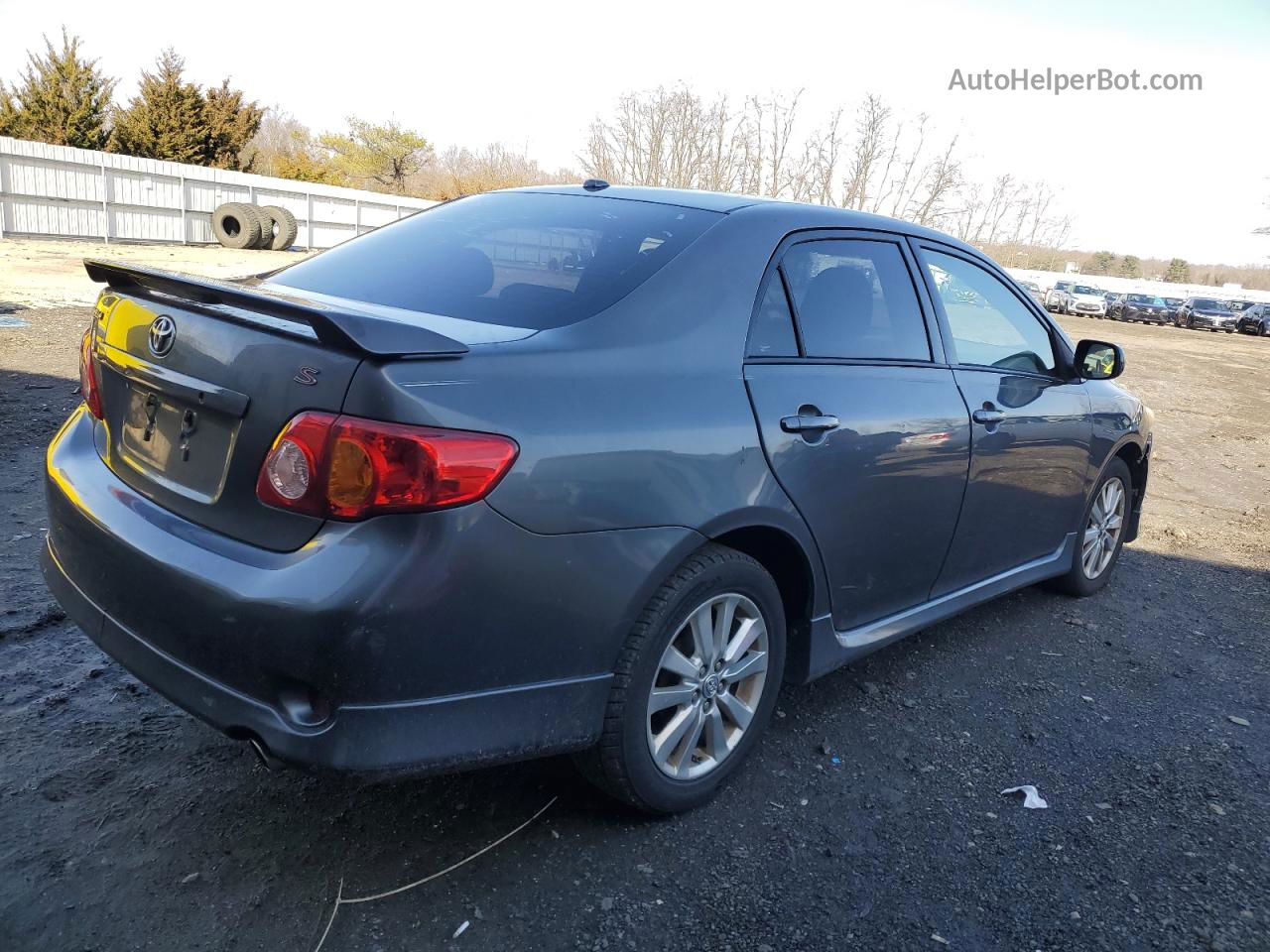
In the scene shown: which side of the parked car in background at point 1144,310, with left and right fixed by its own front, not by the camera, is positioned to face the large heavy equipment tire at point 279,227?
right

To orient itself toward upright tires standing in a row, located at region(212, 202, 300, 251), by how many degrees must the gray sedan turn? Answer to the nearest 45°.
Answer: approximately 45° to its left

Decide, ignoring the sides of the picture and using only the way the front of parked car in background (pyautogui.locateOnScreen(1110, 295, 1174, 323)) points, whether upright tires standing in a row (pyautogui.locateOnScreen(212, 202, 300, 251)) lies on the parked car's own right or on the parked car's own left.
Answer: on the parked car's own right

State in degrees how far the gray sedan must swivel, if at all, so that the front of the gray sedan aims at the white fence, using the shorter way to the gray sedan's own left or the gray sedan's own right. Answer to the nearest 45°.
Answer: approximately 90° to the gray sedan's own left

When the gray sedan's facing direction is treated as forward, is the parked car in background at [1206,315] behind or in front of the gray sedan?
in front

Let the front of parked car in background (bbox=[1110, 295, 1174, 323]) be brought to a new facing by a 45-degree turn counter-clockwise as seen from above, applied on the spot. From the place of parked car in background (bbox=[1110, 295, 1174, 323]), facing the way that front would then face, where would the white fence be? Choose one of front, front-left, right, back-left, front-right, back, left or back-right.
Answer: back-right

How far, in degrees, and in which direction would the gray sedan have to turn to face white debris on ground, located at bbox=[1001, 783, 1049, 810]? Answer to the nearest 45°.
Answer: approximately 45° to its right

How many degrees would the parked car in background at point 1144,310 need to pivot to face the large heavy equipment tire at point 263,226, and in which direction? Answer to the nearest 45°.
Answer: approximately 90° to its right

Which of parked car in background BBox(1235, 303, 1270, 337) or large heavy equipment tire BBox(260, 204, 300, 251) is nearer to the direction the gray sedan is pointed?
the parked car in background

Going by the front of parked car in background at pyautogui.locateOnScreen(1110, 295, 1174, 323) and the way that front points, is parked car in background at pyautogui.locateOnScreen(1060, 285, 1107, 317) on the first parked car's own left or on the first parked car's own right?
on the first parked car's own right

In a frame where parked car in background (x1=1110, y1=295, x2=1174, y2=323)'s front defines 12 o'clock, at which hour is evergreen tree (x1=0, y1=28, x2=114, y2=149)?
The evergreen tree is roughly at 3 o'clock from the parked car in background.

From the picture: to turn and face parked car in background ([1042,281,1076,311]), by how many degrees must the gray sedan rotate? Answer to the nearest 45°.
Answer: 0° — it already faces it

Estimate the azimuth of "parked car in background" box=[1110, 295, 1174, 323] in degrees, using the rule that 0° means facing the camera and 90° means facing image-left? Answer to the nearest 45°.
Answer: approximately 315°

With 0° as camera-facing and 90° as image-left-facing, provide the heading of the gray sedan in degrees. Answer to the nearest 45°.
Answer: approximately 225°
